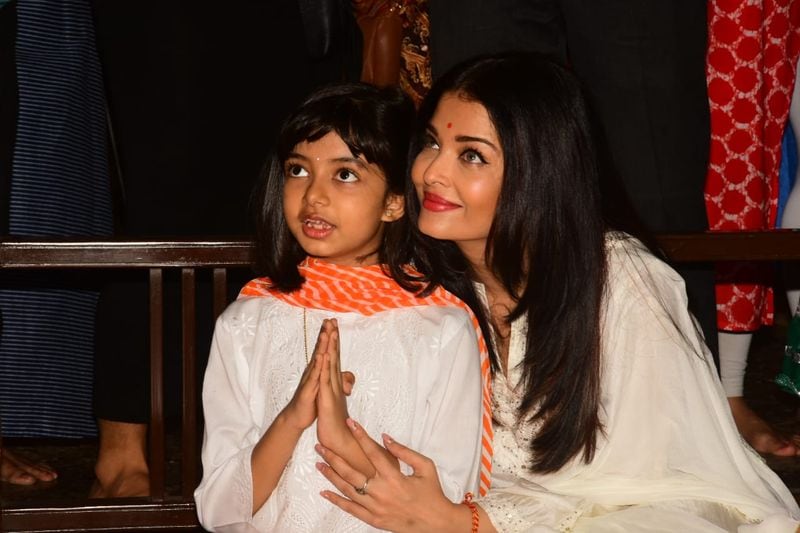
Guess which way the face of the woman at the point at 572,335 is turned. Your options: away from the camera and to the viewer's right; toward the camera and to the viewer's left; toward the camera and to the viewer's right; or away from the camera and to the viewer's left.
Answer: toward the camera and to the viewer's left

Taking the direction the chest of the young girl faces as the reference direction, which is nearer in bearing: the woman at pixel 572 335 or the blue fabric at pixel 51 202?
the woman

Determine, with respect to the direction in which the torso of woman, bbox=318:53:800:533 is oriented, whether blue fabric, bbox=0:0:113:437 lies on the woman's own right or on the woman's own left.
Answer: on the woman's own right

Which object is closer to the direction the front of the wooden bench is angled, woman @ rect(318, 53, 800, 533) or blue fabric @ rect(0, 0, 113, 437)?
the woman

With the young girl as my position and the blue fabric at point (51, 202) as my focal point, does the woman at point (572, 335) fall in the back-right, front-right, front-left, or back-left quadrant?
back-right

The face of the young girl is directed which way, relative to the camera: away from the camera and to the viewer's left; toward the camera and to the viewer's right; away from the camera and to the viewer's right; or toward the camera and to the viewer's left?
toward the camera and to the viewer's left

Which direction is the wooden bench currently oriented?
toward the camera

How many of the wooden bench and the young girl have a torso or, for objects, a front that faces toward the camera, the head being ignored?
2

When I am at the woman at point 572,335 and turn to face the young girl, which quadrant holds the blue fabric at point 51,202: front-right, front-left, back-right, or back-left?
front-right

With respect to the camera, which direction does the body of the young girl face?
toward the camera
